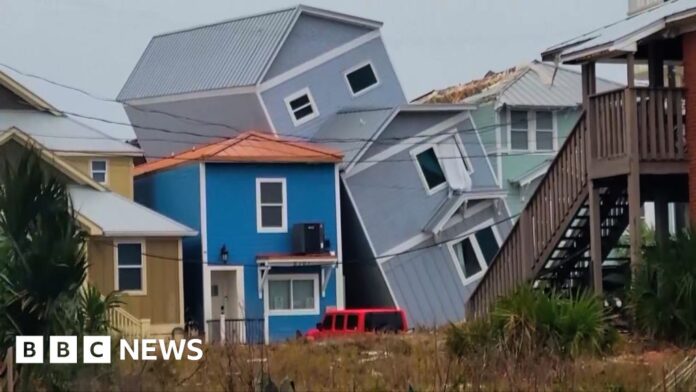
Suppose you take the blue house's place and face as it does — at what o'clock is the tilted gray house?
The tilted gray house is roughly at 8 o'clock from the blue house.

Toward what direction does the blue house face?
toward the camera

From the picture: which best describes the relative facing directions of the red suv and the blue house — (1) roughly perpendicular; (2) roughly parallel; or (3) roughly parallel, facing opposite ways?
roughly perpendicular

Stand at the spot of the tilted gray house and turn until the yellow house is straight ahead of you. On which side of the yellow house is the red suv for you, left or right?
left

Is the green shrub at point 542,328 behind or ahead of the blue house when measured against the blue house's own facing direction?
ahead

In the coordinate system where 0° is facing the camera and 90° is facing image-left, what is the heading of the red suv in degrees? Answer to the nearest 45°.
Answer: approximately 90°

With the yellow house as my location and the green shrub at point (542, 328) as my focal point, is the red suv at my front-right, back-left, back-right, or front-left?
front-left

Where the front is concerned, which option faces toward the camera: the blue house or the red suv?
the blue house

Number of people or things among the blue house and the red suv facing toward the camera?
1
